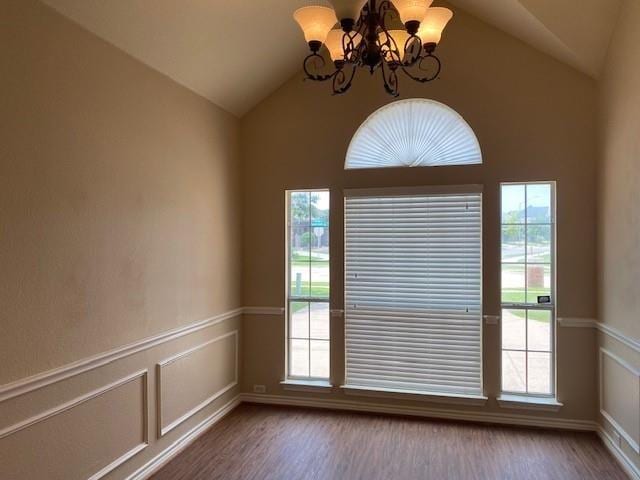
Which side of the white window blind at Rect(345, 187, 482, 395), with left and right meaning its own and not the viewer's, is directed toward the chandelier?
front

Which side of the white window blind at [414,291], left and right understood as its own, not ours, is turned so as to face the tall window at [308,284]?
right

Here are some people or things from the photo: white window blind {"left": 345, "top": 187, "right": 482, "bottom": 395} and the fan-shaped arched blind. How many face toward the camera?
2

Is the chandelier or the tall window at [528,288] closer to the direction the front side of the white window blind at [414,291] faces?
the chandelier

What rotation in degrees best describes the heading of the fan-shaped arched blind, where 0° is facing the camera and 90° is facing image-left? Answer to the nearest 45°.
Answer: approximately 0°

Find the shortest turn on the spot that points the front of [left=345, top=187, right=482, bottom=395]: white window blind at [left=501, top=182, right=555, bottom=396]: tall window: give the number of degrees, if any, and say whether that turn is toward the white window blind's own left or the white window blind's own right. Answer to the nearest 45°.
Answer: approximately 90° to the white window blind's own left

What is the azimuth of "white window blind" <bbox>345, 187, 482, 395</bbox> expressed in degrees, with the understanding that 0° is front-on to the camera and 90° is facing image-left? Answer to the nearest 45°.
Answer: approximately 0°
